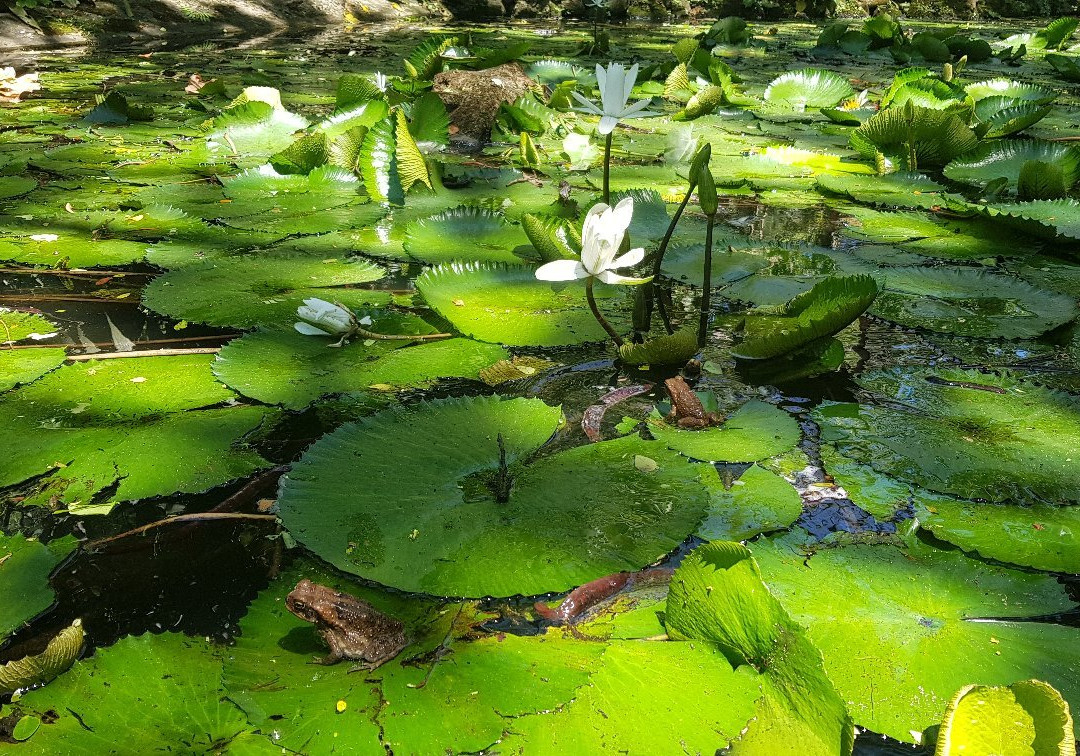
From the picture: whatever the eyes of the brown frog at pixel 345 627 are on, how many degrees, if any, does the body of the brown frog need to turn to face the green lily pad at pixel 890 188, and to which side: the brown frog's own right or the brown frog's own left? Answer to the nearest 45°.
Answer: approximately 135° to the brown frog's own right

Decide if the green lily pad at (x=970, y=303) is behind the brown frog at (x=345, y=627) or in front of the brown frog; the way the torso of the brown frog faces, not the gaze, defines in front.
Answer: behind

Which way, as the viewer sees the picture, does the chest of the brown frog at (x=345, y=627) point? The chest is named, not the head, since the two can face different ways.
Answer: to the viewer's left

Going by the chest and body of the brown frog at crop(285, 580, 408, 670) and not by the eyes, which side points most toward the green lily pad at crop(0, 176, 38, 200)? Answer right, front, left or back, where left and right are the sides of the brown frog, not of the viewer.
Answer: right

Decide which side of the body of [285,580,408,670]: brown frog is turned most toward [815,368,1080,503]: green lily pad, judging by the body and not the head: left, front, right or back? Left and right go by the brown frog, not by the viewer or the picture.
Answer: back

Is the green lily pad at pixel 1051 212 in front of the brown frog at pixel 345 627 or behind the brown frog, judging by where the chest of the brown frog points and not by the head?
behind
